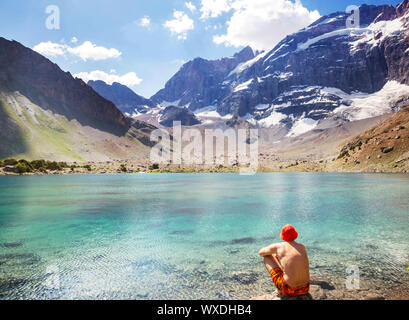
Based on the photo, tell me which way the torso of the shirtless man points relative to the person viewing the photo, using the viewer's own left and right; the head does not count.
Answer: facing away from the viewer and to the left of the viewer
